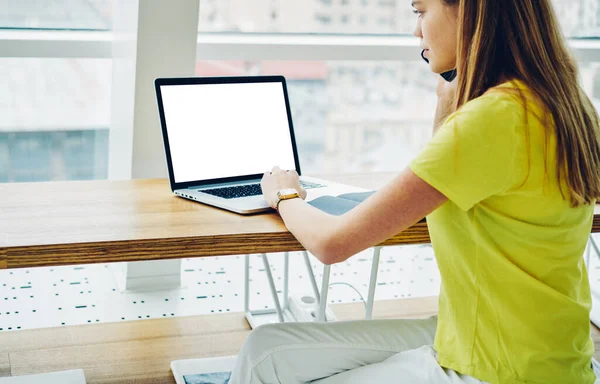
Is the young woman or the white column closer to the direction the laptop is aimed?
the young woman

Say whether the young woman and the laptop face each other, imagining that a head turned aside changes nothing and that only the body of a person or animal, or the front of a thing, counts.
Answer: yes

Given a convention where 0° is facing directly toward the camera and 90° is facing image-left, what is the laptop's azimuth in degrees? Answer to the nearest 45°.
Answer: approximately 315°

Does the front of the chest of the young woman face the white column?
yes

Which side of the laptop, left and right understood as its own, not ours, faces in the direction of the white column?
back

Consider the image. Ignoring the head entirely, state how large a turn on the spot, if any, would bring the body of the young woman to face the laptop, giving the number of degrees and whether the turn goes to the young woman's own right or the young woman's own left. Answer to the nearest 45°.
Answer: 0° — they already face it

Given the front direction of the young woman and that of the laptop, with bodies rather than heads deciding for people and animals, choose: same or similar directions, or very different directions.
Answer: very different directions
